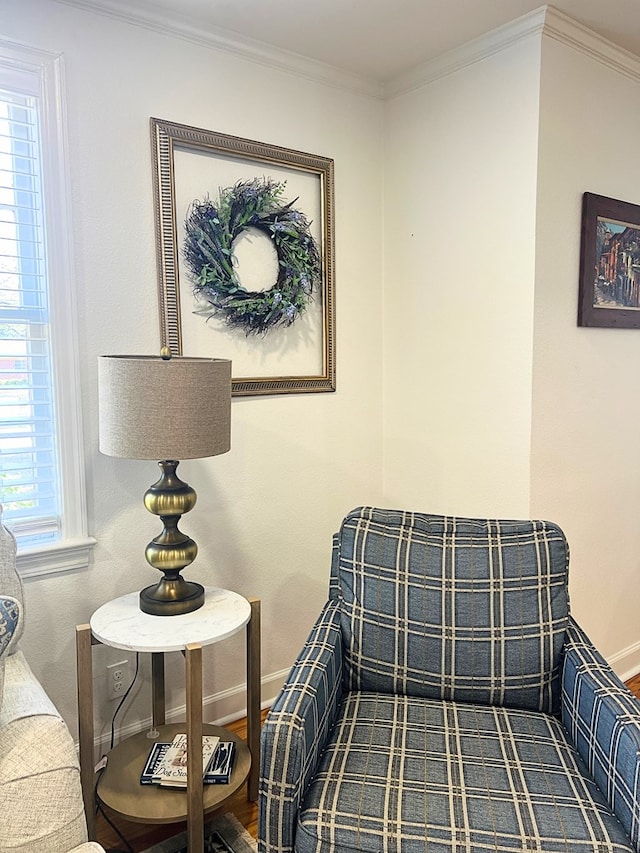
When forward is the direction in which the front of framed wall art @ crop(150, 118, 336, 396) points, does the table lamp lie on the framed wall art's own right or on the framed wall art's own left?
on the framed wall art's own right

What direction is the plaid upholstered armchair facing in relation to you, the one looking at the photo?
facing the viewer

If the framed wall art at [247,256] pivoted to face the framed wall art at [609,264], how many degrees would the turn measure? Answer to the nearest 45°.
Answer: approximately 45° to its left

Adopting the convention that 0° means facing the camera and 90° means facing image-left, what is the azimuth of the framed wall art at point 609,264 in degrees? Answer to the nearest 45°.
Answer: approximately 315°

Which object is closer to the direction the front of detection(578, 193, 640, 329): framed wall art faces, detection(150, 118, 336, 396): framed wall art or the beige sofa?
the beige sofa

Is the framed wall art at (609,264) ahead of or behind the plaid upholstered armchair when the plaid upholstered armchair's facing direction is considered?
behind

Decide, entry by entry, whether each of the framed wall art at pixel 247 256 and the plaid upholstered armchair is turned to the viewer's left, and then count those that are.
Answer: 0

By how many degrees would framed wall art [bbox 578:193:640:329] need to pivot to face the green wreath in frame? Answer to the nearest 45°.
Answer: approximately 90° to its right

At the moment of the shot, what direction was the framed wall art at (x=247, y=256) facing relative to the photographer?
facing the viewer and to the right of the viewer

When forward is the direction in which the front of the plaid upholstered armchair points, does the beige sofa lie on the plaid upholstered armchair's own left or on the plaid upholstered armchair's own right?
on the plaid upholstered armchair's own right
